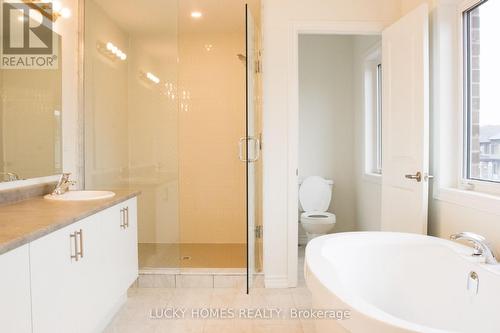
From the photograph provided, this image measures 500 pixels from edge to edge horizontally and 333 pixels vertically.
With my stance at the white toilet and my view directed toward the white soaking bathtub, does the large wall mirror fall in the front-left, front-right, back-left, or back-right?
front-right

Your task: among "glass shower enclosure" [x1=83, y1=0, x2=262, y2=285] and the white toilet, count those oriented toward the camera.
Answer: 2

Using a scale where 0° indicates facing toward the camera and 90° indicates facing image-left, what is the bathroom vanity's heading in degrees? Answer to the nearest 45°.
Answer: approximately 315°

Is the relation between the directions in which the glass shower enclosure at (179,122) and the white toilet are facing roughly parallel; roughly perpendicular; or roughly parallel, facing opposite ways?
roughly parallel

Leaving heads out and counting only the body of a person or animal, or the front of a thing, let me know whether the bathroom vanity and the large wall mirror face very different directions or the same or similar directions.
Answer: same or similar directions

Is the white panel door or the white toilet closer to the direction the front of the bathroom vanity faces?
the white panel door

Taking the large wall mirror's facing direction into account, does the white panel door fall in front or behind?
in front

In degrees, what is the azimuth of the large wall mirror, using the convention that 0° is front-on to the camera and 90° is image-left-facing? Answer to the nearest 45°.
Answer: approximately 315°

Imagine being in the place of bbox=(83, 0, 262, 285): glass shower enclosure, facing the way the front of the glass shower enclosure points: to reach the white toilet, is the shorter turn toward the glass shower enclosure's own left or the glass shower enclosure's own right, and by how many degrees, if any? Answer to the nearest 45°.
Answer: approximately 90° to the glass shower enclosure's own left

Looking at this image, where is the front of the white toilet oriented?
toward the camera

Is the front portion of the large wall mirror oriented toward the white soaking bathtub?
yes

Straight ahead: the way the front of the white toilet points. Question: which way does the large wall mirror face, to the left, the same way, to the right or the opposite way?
to the left

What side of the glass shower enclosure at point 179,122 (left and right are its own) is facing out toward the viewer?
front
